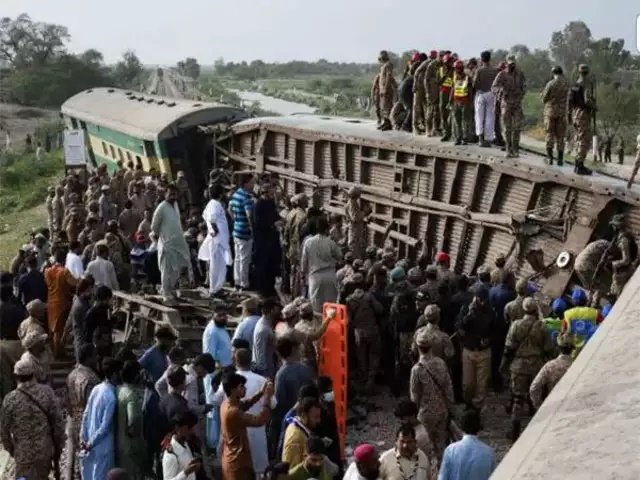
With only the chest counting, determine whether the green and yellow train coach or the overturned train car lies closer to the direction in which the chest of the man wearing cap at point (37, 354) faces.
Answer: the overturned train car

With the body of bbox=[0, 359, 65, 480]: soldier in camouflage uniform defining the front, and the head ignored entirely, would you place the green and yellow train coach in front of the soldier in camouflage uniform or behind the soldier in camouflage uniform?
in front

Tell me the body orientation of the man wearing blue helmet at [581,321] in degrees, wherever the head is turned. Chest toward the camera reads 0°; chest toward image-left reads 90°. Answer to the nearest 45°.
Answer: approximately 180°

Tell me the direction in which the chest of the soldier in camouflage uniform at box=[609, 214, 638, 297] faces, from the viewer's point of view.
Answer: to the viewer's left

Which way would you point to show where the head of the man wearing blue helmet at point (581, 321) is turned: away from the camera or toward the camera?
away from the camera

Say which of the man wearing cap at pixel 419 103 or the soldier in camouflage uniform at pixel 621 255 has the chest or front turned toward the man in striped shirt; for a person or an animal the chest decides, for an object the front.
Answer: the soldier in camouflage uniform

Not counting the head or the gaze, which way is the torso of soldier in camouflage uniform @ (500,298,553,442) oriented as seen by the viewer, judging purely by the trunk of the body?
away from the camera

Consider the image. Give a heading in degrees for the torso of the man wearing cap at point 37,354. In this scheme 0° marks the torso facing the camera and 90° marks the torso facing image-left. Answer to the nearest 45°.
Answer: approximately 270°

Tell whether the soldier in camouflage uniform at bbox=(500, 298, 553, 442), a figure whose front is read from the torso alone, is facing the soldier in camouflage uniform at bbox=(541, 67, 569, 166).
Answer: yes
